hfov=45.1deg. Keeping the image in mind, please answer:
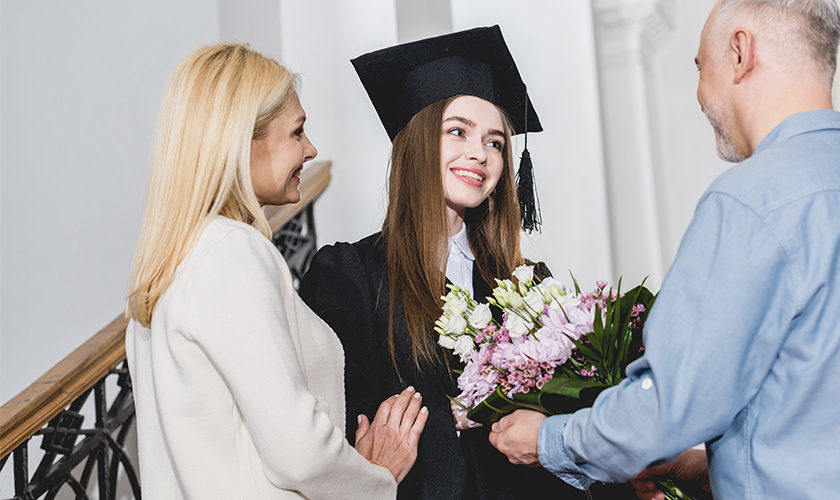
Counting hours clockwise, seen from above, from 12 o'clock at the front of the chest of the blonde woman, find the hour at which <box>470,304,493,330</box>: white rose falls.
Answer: The white rose is roughly at 11 o'clock from the blonde woman.

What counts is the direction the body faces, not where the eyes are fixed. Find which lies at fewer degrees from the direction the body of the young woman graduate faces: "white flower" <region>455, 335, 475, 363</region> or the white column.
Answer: the white flower

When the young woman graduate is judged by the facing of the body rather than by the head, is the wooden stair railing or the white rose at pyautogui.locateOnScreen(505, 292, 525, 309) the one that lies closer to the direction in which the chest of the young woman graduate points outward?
the white rose

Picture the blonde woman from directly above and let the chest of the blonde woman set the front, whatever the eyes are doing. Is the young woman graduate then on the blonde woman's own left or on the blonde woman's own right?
on the blonde woman's own left

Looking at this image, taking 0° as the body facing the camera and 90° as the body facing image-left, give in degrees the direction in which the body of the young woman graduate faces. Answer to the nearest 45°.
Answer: approximately 315°

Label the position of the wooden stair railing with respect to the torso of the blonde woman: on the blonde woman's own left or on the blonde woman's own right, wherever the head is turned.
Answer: on the blonde woman's own left

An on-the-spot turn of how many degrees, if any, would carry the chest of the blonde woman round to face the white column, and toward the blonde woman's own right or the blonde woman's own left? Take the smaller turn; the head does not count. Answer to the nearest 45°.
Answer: approximately 45° to the blonde woman's own left

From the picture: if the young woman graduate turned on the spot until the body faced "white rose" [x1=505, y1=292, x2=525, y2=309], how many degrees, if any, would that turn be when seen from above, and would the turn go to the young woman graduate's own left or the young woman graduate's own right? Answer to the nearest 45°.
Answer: approximately 45° to the young woman graduate's own right

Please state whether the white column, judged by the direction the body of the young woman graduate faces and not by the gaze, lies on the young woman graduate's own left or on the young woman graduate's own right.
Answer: on the young woman graduate's own left

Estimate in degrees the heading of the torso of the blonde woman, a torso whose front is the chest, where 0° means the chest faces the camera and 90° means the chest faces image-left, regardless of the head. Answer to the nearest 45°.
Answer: approximately 270°

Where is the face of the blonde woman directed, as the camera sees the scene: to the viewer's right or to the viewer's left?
to the viewer's right

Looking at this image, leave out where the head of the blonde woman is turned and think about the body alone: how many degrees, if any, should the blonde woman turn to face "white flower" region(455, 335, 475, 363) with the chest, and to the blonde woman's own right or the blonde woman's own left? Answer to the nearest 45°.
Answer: approximately 45° to the blonde woman's own left
